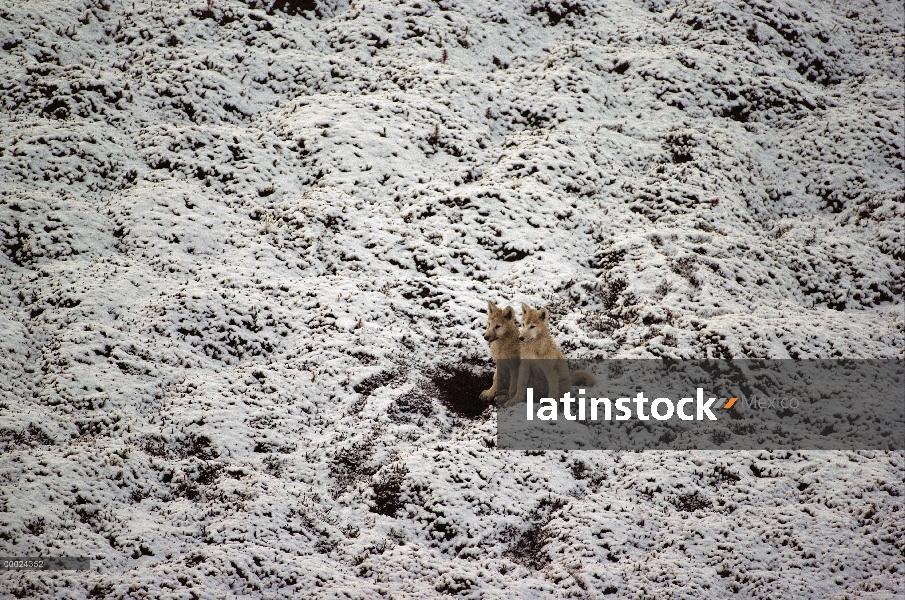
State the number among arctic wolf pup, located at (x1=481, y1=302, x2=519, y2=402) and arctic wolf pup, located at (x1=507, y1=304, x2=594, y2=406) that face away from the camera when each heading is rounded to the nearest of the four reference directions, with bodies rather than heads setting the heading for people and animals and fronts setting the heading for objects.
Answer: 0

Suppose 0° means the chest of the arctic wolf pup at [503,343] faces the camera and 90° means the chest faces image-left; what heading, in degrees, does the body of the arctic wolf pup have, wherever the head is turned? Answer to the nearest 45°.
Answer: approximately 45°

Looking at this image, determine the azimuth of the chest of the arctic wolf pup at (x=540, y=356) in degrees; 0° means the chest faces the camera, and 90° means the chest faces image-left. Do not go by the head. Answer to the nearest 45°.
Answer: approximately 45°
